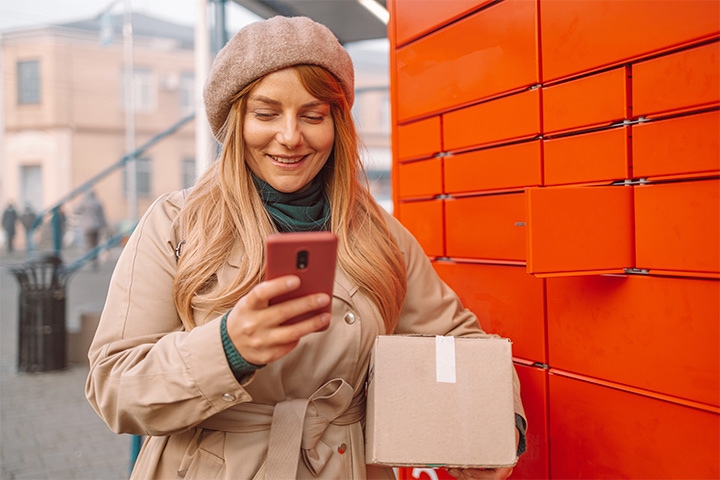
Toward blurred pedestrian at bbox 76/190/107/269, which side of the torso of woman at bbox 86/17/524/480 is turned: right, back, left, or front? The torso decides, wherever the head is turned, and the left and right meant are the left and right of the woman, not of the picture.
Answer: back

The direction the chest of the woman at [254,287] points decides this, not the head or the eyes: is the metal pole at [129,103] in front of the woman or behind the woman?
behind

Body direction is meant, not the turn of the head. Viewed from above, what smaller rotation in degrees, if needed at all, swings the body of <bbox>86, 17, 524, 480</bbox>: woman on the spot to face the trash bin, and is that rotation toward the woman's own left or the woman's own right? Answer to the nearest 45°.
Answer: approximately 135° to the woman's own right

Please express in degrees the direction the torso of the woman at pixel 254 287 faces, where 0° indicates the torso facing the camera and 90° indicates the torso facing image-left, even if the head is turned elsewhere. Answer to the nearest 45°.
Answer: approximately 0°

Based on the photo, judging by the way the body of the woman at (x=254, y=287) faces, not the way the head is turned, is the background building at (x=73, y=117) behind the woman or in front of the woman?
behind
